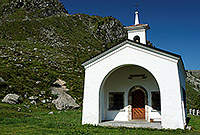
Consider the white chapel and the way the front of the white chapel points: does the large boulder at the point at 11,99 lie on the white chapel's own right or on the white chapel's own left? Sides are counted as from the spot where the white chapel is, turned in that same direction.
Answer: on the white chapel's own right

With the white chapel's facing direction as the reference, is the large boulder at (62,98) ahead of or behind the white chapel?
behind

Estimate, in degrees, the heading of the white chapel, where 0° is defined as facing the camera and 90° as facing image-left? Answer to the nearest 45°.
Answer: approximately 0°

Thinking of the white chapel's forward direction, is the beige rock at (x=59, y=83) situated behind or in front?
behind
